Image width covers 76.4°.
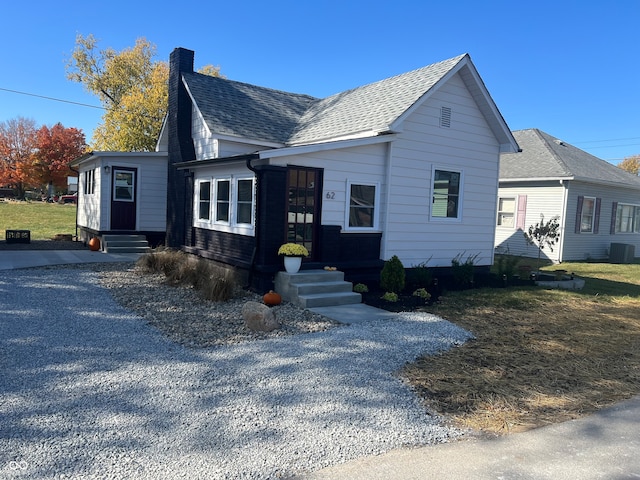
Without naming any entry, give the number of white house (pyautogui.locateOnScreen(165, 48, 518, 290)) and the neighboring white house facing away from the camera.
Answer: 0

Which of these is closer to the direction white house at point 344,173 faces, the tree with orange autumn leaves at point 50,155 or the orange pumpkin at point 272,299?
the orange pumpkin

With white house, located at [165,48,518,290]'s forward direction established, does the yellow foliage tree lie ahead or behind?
behind

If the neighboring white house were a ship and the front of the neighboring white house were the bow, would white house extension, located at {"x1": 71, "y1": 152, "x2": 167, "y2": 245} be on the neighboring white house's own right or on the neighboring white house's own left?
on the neighboring white house's own right

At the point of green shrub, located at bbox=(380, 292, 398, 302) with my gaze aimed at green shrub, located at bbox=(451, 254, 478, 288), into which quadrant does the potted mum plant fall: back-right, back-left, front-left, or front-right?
back-left
